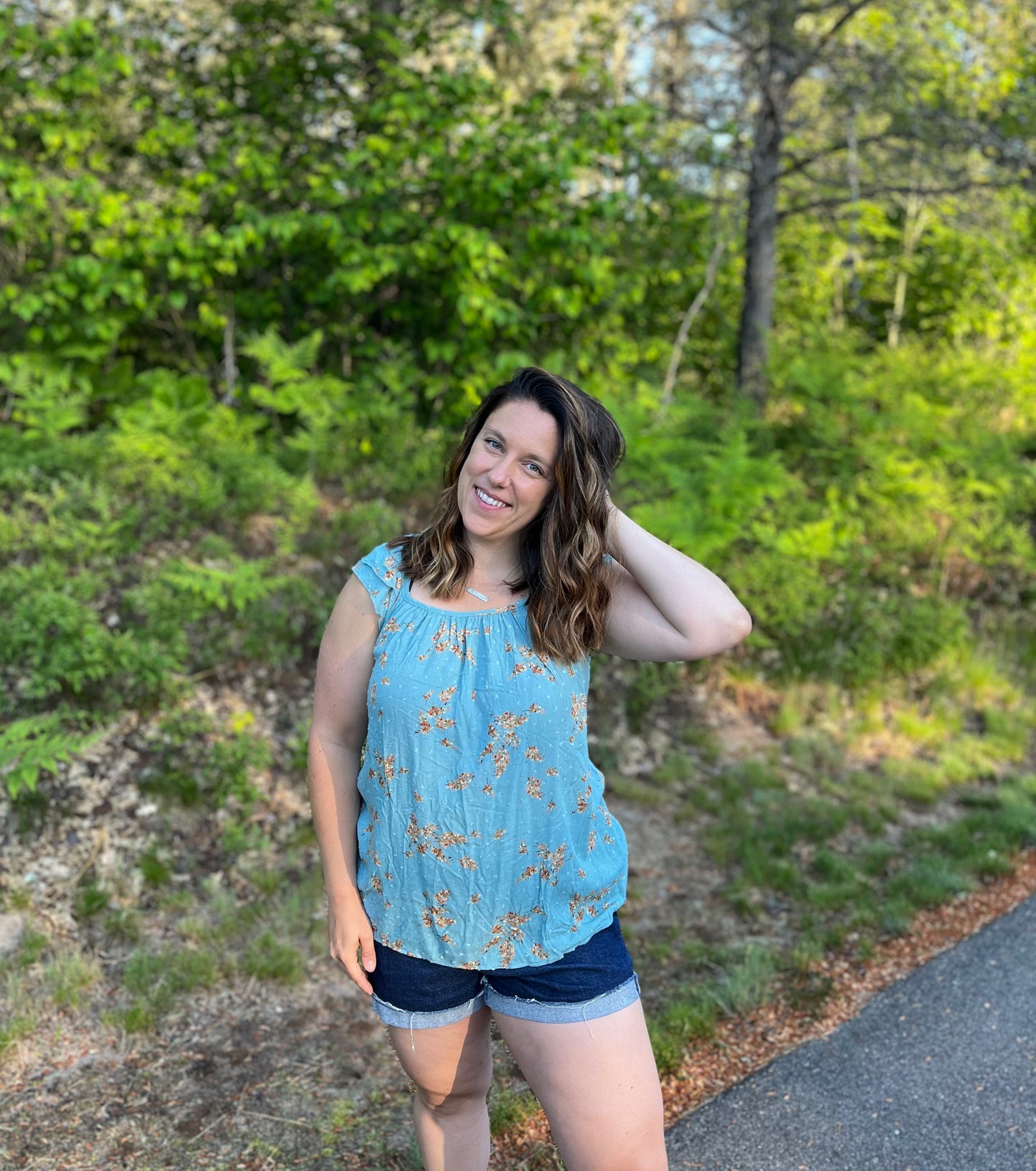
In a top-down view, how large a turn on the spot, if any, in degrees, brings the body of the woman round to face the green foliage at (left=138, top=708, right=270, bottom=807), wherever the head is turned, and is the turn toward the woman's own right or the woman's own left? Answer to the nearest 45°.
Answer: approximately 135° to the woman's own right

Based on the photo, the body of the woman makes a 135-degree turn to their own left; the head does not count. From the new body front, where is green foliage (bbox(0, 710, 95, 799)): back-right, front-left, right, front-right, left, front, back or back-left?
left

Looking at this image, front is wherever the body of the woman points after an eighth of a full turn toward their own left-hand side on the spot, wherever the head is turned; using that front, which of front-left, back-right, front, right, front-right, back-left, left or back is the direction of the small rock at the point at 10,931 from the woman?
back

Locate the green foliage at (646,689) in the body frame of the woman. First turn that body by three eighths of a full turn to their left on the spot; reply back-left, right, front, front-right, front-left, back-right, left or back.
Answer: front-left

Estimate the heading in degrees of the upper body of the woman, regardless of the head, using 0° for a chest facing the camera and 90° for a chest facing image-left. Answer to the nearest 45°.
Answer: approximately 0°
